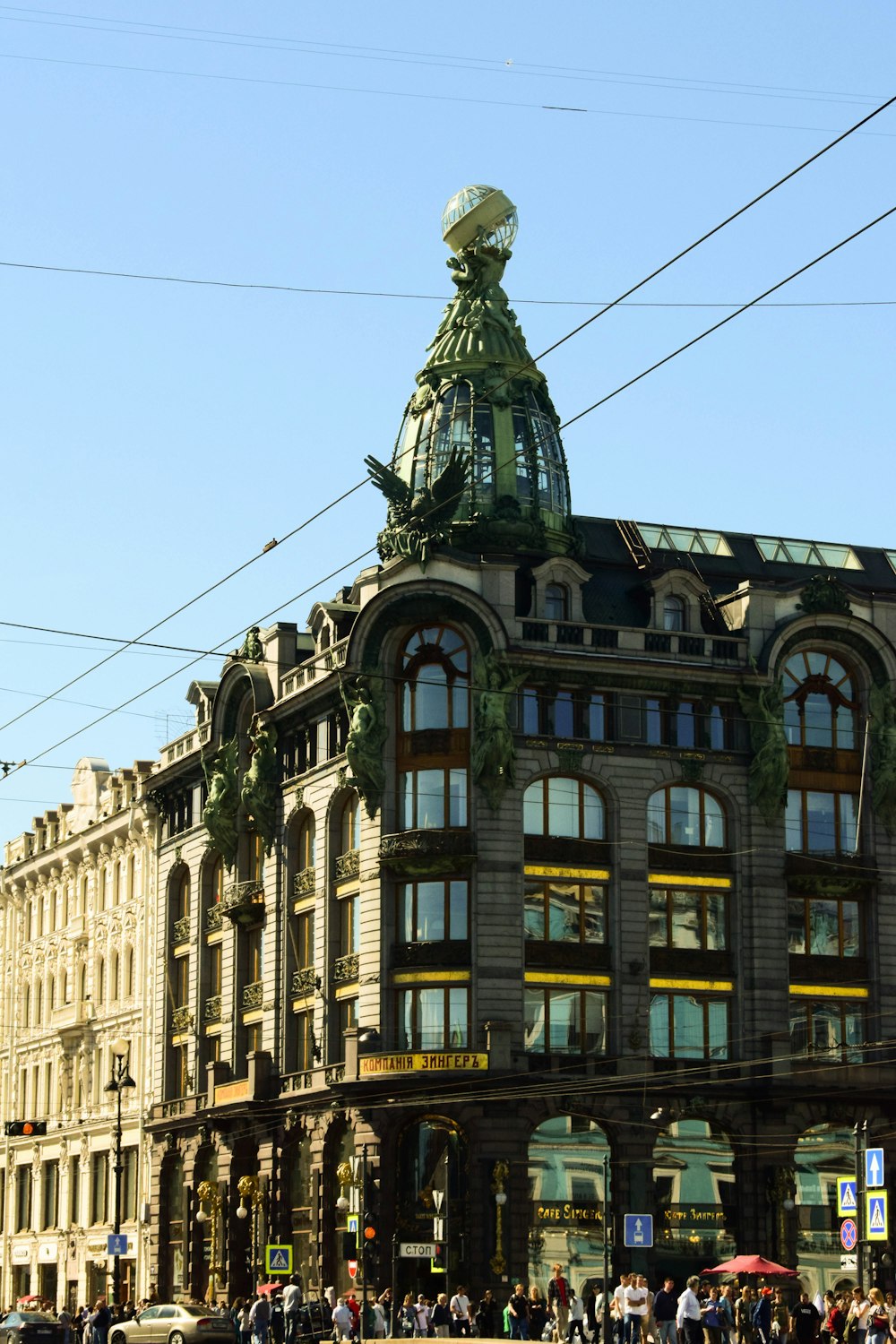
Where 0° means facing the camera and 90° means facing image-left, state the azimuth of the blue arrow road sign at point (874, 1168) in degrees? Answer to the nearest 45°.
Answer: approximately 0°
